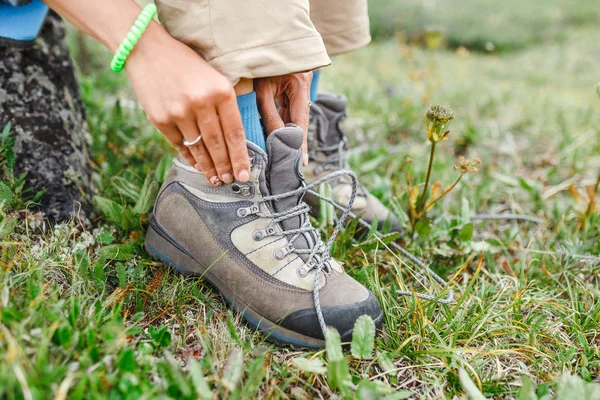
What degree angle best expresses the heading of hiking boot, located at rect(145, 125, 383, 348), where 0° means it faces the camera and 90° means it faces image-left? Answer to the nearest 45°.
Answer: approximately 315°

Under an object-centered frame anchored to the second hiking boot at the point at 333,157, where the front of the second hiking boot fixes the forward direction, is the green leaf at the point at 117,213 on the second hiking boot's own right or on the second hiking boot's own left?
on the second hiking boot's own right

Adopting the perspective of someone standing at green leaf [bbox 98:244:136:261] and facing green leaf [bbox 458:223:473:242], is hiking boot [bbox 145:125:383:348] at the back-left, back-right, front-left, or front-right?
front-right

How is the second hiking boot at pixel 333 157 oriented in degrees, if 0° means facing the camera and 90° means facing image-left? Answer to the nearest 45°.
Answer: approximately 315°

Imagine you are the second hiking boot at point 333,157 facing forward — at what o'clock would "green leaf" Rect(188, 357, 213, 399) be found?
The green leaf is roughly at 2 o'clock from the second hiking boot.

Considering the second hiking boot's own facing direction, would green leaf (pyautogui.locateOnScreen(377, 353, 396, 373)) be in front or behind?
in front

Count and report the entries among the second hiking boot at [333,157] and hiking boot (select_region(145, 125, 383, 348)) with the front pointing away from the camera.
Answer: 0
